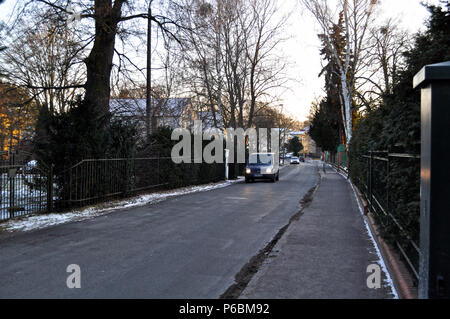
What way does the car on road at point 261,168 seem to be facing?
toward the camera

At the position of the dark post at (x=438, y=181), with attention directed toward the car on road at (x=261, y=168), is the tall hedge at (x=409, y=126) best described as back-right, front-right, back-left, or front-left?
front-right

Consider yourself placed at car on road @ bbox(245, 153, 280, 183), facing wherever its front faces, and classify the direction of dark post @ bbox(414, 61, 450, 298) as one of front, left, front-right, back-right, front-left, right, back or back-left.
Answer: front

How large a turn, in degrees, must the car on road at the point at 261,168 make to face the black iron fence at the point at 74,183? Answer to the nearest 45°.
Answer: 0° — it already faces it

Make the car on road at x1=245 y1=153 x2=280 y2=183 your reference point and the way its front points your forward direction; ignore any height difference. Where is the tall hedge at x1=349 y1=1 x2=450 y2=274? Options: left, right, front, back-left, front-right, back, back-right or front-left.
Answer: front

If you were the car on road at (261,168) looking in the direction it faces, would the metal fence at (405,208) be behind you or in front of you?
in front

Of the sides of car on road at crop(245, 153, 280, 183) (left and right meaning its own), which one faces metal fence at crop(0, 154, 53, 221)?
front
